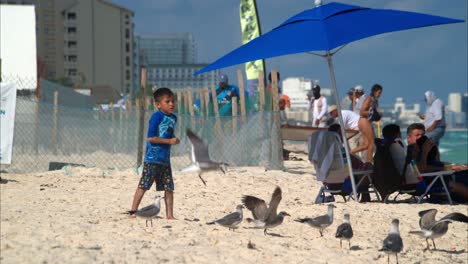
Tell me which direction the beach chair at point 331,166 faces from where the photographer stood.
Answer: facing away from the viewer and to the right of the viewer

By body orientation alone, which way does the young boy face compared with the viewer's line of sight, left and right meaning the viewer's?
facing the viewer and to the right of the viewer

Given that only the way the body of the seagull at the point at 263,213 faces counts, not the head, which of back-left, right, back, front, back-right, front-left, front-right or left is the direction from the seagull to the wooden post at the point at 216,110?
left

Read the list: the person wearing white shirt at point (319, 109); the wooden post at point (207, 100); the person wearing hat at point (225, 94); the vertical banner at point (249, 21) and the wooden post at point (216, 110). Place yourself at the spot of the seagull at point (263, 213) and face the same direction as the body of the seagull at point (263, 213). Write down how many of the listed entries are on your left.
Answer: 5

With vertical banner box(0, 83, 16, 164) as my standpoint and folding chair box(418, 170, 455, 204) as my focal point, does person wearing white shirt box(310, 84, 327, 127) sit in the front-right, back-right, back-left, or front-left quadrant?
front-left

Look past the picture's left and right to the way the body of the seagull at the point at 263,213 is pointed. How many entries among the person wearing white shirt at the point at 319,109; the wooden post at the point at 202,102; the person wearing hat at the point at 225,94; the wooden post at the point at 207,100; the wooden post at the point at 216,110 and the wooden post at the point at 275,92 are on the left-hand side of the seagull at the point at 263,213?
6

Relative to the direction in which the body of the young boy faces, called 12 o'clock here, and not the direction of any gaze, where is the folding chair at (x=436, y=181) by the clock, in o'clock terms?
The folding chair is roughly at 10 o'clock from the young boy.

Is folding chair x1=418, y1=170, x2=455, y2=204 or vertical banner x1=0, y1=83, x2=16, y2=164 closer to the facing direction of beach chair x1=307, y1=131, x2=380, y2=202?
the folding chair

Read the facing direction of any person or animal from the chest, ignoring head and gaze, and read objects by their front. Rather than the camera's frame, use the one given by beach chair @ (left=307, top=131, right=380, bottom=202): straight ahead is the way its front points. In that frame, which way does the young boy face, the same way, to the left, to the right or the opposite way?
to the right

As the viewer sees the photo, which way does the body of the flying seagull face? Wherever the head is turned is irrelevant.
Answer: to the viewer's right

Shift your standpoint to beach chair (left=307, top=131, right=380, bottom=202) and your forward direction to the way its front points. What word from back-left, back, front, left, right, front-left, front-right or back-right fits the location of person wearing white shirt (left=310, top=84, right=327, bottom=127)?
front-left

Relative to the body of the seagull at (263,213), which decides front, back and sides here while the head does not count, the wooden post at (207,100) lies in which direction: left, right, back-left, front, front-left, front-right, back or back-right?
left
